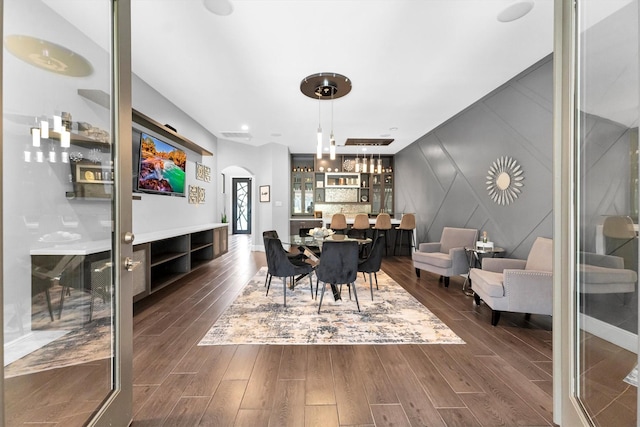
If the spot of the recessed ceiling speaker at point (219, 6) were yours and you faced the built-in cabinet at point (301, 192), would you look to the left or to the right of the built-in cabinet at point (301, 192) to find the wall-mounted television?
left

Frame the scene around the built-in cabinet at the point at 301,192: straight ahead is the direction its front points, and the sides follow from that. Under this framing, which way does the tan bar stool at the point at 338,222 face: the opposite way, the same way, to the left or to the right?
the opposite way

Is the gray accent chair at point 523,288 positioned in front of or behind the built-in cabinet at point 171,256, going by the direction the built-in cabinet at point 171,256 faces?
in front

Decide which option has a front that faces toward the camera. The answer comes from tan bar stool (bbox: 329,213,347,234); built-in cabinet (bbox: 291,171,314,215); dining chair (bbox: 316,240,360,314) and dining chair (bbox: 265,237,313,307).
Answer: the built-in cabinet

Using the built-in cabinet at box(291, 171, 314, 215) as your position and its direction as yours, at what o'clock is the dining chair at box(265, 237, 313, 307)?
The dining chair is roughly at 12 o'clock from the built-in cabinet.

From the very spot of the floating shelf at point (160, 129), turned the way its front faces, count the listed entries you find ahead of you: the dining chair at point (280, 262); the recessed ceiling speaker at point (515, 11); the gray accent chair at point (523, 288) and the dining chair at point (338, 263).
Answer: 4

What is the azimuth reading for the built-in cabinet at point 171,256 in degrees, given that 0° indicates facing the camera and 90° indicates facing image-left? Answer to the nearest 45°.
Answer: approximately 315°

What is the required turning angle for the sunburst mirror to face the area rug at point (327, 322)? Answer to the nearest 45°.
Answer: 0° — it already faces it

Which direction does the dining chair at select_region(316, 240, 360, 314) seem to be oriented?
away from the camera

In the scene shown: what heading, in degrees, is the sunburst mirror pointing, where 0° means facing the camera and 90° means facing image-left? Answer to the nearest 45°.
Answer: approximately 45°

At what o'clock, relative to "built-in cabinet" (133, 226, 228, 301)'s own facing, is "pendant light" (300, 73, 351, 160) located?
The pendant light is roughly at 12 o'clock from the built-in cabinet.
